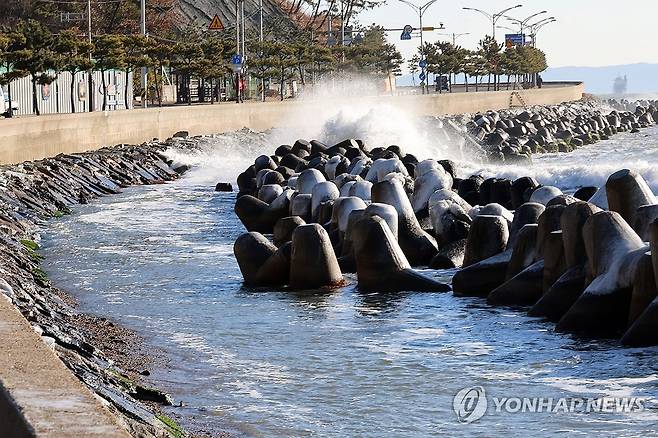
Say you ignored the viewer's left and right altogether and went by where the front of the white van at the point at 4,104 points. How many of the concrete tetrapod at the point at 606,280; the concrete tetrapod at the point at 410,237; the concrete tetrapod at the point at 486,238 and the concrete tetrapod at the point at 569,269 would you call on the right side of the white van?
4

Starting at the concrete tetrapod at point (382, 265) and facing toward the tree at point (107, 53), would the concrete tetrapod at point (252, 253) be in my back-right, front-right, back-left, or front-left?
front-left

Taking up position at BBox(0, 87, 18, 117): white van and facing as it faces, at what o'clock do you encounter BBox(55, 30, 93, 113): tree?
The tree is roughly at 10 o'clock from the white van.

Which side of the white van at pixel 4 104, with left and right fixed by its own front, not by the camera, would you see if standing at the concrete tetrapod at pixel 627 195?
right

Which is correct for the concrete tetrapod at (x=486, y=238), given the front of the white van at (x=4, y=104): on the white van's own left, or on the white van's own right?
on the white van's own right

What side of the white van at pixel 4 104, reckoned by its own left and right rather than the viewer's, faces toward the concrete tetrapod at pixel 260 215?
right

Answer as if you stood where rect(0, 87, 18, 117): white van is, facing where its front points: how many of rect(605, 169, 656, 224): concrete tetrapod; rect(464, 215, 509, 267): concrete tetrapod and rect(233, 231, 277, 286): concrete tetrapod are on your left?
0

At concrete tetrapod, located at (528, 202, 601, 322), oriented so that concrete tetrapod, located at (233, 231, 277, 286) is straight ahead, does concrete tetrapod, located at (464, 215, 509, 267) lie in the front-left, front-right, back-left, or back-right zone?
front-right

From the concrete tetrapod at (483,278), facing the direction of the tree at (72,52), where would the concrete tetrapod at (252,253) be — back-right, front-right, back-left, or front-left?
front-left

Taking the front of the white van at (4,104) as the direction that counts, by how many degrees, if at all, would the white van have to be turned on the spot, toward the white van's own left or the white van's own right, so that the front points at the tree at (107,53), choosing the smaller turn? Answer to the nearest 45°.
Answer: approximately 45° to the white van's own left

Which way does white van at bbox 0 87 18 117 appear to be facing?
to the viewer's right

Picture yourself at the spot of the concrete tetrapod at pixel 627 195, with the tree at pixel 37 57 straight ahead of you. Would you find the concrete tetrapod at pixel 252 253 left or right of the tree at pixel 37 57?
left
